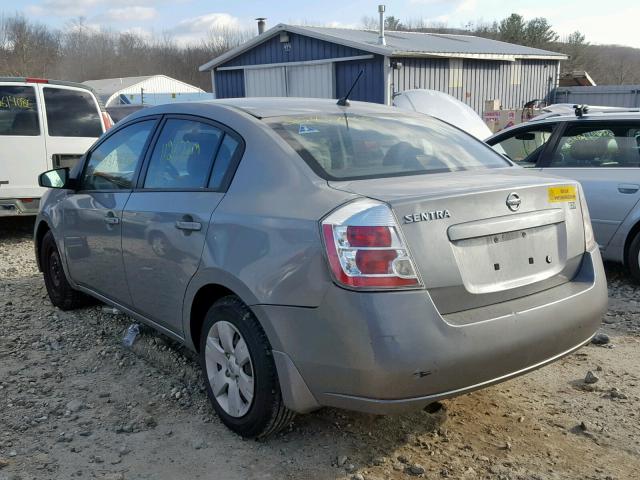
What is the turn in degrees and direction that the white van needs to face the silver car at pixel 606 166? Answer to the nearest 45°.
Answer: approximately 135° to its right

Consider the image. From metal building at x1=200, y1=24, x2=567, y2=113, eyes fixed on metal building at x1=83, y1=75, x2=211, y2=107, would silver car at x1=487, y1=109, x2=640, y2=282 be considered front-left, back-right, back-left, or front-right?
back-left

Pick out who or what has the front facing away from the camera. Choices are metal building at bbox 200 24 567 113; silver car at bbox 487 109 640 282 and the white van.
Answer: the white van

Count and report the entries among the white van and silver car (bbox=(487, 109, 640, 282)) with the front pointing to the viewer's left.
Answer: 1

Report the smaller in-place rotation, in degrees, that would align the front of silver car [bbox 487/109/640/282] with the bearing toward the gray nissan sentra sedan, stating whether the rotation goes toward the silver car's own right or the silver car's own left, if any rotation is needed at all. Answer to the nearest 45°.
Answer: approximately 90° to the silver car's own left

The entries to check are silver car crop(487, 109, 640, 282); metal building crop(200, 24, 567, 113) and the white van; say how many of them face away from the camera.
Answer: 1

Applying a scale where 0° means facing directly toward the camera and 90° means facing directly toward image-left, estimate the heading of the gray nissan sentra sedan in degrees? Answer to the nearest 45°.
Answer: approximately 135°

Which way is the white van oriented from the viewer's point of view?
away from the camera

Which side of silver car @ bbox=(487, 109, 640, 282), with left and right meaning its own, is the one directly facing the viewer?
left

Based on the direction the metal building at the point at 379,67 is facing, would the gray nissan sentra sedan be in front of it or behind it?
in front

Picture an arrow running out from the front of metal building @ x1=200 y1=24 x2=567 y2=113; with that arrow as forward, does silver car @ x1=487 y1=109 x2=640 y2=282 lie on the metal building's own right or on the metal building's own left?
on the metal building's own left

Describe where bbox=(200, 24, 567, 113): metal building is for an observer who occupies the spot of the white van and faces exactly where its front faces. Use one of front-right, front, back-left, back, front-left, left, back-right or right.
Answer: front-right

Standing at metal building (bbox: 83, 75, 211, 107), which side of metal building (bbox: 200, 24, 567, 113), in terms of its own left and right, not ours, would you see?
right

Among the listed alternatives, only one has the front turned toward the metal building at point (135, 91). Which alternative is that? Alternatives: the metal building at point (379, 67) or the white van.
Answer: the white van

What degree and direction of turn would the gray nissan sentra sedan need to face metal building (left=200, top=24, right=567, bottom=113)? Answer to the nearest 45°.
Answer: approximately 45° to its right

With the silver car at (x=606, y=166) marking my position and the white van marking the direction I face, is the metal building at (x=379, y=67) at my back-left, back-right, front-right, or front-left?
front-right
